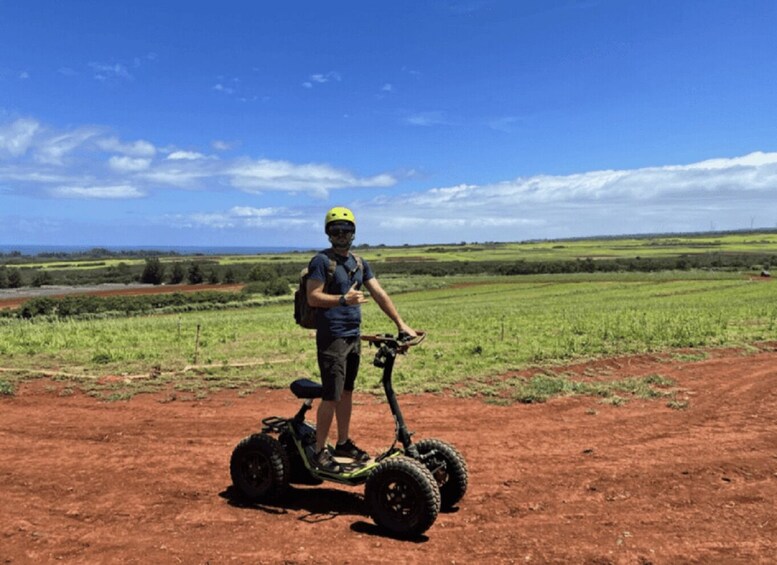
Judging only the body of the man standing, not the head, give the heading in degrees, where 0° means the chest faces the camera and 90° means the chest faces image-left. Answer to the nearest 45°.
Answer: approximately 315°
